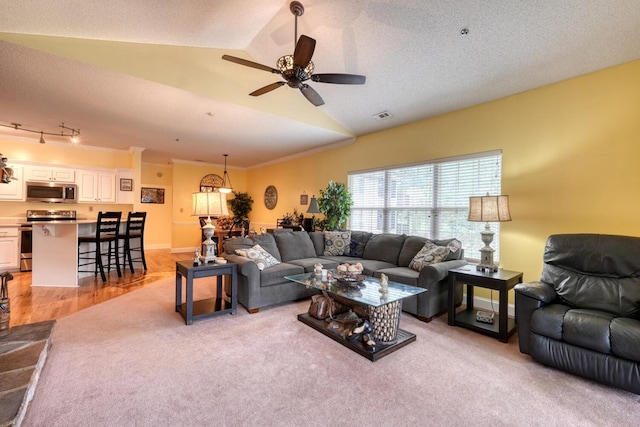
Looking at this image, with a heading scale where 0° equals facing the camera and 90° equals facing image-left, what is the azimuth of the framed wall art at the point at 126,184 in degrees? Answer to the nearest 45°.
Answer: approximately 0°

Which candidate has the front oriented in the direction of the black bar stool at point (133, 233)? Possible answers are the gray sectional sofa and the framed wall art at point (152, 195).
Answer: the framed wall art

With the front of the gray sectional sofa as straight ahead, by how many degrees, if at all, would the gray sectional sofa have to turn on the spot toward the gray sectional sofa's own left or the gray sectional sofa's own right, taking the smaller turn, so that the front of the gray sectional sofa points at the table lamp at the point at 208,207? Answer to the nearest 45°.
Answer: approximately 45° to the gray sectional sofa's own right

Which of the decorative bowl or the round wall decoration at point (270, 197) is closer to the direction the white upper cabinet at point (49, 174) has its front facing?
the decorative bowl

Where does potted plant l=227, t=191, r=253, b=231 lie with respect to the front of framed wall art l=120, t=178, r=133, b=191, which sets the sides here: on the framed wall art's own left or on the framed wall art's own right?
on the framed wall art's own left

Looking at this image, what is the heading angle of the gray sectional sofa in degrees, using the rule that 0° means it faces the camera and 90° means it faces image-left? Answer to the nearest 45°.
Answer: approximately 0°

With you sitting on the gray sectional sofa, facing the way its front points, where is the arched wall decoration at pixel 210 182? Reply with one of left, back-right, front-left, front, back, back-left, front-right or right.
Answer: back-right

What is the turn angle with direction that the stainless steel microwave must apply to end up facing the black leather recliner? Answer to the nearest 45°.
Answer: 0° — it already faces it
